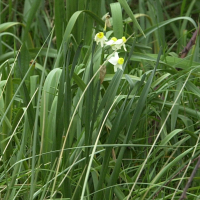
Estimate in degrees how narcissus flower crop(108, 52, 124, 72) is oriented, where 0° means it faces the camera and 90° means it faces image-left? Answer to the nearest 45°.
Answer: approximately 315°
